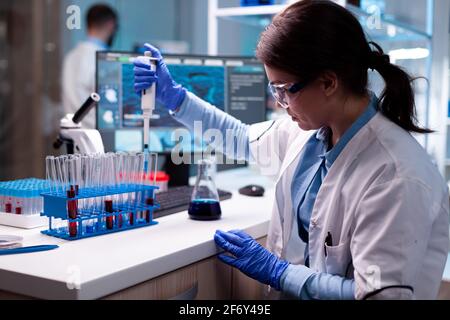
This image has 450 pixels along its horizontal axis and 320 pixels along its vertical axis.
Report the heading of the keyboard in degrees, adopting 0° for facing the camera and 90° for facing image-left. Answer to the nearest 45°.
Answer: approximately 315°

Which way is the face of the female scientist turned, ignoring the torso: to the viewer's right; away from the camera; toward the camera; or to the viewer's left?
to the viewer's left

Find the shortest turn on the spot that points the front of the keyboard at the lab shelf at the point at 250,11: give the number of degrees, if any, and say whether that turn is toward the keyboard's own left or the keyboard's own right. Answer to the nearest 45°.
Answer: approximately 135° to the keyboard's own left

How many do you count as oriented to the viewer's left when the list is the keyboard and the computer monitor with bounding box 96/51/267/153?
0

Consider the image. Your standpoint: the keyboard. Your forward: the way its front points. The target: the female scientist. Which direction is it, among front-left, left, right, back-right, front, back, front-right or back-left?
front

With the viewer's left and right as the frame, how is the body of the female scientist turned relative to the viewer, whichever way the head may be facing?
facing the viewer and to the left of the viewer

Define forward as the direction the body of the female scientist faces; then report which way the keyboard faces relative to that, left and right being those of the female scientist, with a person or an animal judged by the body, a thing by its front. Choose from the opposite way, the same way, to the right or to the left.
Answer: to the left

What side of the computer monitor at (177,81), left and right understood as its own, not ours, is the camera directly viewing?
front

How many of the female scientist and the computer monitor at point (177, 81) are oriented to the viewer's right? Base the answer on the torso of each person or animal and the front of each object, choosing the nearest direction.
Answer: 0

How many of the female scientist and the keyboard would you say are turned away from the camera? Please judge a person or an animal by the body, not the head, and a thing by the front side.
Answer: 0
